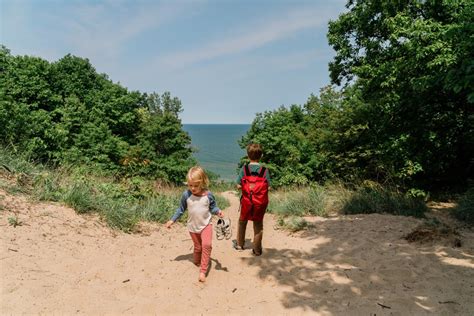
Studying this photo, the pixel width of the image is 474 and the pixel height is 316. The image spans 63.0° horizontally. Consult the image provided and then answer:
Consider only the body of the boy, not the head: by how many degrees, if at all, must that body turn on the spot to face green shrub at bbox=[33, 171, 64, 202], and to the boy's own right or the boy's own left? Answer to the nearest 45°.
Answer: approximately 90° to the boy's own left

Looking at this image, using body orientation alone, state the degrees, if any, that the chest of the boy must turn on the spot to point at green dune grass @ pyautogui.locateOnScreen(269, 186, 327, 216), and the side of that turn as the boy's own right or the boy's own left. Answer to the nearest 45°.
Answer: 0° — they already face it

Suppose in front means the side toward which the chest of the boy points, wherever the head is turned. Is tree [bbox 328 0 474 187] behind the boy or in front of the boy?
in front

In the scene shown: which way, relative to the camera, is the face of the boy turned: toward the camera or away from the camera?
away from the camera

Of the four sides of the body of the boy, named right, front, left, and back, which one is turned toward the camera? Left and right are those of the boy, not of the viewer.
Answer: back

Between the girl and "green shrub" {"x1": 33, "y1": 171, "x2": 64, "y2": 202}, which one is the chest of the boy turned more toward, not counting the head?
the green shrub

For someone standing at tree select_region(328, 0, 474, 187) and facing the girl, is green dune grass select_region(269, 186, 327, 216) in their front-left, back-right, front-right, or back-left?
front-right

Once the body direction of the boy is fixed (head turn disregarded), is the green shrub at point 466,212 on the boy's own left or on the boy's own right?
on the boy's own right

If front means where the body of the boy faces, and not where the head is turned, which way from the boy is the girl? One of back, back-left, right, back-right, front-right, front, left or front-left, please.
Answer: back-left

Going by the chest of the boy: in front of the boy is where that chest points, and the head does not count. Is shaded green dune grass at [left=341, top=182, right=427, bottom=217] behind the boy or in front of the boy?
in front

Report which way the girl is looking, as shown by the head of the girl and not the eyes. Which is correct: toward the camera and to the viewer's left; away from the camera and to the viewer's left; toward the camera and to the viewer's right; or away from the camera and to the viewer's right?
toward the camera and to the viewer's left

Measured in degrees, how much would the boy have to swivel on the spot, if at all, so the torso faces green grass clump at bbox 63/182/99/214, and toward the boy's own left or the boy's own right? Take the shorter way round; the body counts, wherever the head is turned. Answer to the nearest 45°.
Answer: approximately 90° to the boy's own left
